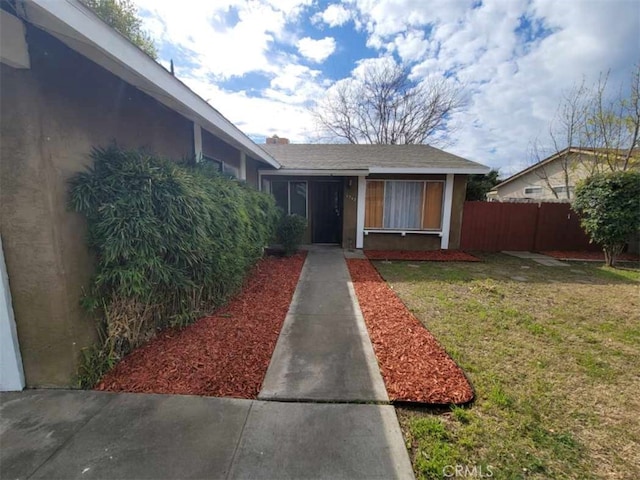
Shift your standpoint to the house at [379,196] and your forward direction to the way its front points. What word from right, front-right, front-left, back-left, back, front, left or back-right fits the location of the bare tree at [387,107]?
back

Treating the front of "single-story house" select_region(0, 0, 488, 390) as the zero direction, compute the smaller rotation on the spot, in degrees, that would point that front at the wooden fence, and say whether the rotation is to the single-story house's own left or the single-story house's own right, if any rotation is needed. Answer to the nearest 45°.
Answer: approximately 90° to the single-story house's own left

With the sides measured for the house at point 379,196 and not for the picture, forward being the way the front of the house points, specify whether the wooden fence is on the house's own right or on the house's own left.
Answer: on the house's own left

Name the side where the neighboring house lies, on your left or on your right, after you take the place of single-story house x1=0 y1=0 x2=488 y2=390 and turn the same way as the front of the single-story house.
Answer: on your left

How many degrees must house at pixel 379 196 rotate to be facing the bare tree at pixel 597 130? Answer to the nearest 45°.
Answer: approximately 135° to its left

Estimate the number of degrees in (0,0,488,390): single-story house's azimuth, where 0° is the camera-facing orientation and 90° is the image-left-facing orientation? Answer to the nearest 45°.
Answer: approximately 0°

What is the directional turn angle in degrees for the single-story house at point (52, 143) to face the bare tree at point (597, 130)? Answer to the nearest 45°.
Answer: approximately 90° to its left

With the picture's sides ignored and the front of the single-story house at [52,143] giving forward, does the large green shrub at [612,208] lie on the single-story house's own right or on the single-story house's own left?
on the single-story house's own left
